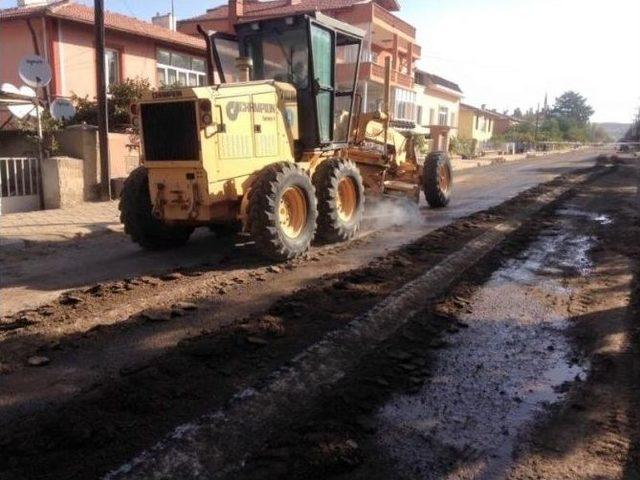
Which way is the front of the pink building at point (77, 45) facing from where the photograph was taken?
facing the viewer and to the right of the viewer

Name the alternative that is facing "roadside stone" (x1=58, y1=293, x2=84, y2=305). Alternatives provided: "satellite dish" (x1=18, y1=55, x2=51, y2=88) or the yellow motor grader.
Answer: the satellite dish

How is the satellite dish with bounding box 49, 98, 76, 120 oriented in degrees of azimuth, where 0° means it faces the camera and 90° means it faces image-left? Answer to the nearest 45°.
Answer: approximately 0°

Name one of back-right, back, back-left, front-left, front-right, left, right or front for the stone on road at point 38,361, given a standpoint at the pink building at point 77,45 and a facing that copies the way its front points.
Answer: front-right

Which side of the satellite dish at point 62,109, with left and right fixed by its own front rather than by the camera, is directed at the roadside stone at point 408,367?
front

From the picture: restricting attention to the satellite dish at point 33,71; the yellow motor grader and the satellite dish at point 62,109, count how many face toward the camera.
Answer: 2

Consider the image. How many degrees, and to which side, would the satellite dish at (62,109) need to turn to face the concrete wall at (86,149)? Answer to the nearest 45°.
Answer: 0° — it already faces it

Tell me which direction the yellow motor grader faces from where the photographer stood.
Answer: facing away from the viewer and to the right of the viewer
